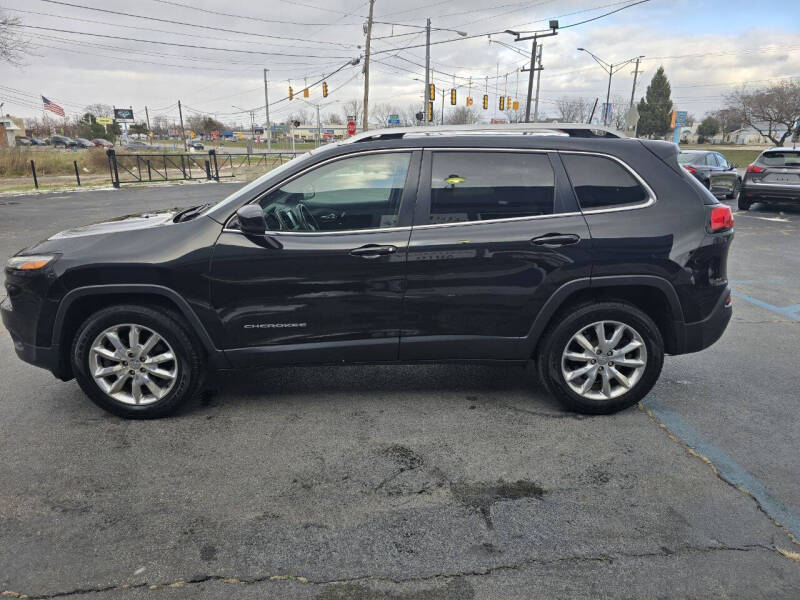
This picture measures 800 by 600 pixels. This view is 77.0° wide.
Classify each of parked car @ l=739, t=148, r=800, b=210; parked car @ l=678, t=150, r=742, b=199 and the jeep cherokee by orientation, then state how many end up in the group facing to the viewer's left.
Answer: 1

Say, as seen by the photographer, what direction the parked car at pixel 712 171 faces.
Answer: facing away from the viewer and to the right of the viewer

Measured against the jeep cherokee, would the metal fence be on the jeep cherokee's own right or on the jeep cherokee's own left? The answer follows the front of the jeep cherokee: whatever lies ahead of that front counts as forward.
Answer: on the jeep cherokee's own right

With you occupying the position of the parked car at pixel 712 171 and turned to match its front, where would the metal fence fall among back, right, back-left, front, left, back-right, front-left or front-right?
back-left

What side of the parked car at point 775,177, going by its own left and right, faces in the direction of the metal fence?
left

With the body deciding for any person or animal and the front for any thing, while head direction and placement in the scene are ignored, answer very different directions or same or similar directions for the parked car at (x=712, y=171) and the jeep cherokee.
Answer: very different directions

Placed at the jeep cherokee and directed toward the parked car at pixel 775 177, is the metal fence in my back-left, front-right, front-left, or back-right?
front-left

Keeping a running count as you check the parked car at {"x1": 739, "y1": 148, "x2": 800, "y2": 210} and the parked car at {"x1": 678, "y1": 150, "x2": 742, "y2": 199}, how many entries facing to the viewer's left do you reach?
0

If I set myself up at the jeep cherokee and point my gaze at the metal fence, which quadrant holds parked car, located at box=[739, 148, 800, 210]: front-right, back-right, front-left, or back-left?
front-right

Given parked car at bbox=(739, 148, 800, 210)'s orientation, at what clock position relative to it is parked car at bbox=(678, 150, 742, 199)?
parked car at bbox=(678, 150, 742, 199) is roughly at 11 o'clock from parked car at bbox=(739, 148, 800, 210).

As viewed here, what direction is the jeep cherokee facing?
to the viewer's left

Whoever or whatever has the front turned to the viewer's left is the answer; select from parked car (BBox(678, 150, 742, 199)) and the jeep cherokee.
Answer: the jeep cherokee

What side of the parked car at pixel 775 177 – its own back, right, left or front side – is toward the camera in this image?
back

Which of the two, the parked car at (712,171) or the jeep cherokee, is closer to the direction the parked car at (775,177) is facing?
the parked car

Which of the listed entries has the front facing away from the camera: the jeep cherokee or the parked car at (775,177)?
the parked car

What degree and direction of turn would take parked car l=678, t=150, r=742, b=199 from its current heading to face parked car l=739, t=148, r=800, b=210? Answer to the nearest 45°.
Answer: approximately 90° to its right
